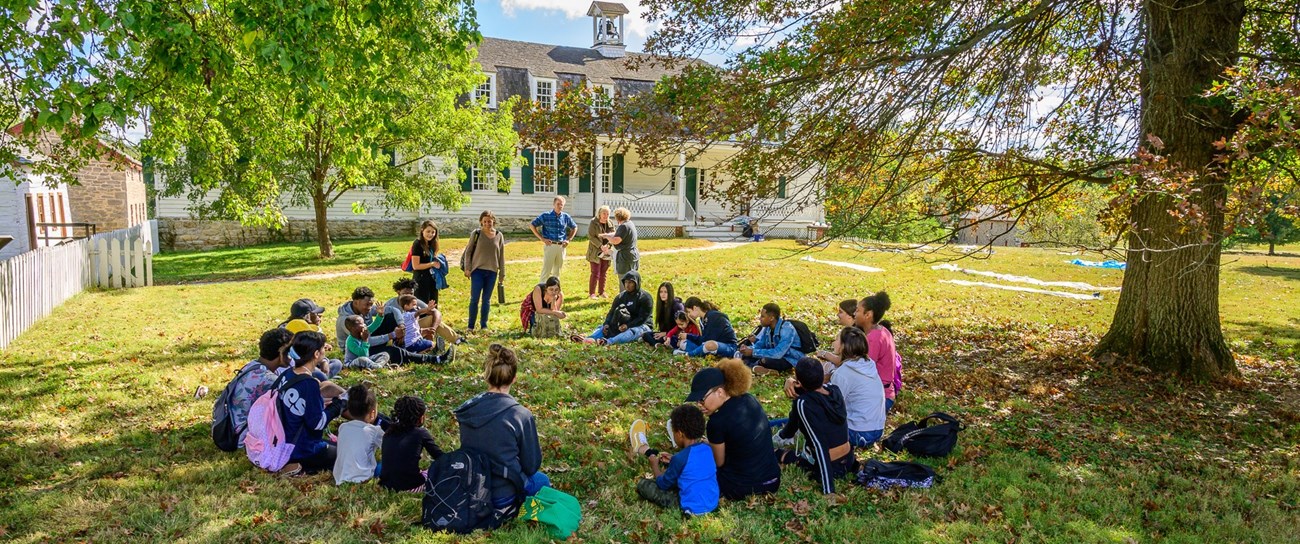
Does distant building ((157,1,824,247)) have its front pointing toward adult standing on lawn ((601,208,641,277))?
yes

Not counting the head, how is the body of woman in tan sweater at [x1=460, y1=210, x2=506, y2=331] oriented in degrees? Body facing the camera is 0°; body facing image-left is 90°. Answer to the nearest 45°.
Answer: approximately 0°

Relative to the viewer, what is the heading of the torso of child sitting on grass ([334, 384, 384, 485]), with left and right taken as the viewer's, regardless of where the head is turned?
facing away from the viewer and to the right of the viewer

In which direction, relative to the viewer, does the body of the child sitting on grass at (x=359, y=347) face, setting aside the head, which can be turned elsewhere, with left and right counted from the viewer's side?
facing to the right of the viewer

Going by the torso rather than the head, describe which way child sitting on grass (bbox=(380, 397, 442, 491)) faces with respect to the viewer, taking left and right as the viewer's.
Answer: facing away from the viewer and to the right of the viewer

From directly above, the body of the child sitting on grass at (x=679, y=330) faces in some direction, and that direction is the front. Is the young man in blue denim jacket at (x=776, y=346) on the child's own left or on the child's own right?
on the child's own left

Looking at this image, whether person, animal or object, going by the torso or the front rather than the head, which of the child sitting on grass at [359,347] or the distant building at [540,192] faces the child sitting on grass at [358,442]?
the distant building

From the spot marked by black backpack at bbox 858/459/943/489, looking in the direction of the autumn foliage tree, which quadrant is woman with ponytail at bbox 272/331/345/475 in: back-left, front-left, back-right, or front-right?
back-left
